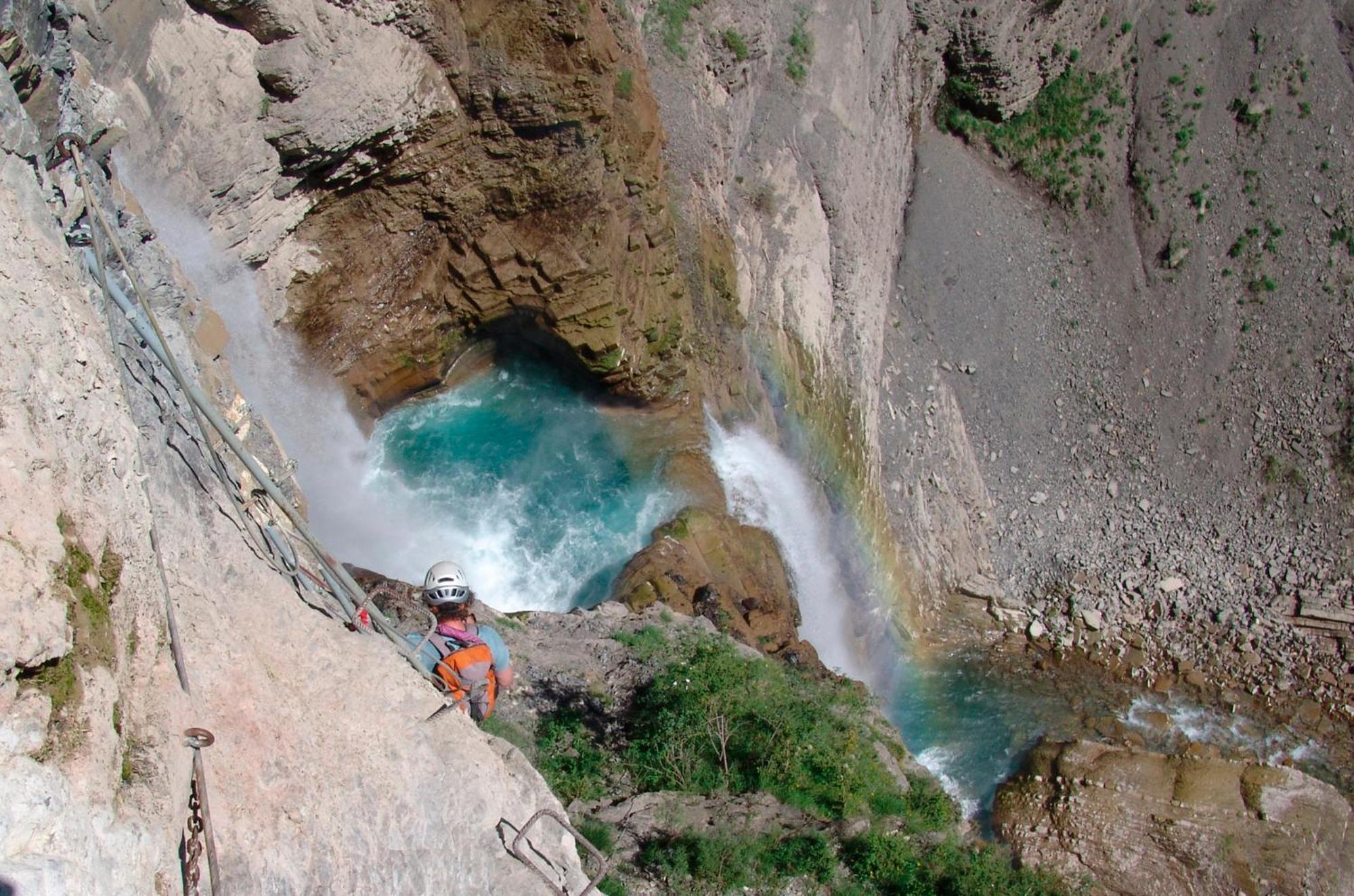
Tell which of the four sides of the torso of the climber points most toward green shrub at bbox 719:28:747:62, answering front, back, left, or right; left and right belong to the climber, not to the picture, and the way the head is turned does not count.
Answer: front

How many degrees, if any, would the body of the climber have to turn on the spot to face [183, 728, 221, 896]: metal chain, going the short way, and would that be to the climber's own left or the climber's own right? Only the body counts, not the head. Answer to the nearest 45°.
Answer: approximately 180°

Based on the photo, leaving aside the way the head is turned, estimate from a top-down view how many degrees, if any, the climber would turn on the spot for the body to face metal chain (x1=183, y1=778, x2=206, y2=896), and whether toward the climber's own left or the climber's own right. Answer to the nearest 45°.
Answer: approximately 180°

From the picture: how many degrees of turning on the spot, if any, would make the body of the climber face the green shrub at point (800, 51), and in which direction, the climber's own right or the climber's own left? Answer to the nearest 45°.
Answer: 0° — they already face it

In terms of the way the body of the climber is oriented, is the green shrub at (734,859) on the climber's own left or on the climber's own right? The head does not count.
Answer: on the climber's own right

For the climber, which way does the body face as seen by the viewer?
away from the camera

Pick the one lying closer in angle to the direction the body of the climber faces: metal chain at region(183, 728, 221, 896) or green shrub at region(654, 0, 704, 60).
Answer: the green shrub

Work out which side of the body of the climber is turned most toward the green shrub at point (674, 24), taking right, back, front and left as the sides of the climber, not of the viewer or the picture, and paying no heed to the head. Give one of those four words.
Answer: front

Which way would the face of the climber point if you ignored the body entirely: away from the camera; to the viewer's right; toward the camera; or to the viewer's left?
away from the camera

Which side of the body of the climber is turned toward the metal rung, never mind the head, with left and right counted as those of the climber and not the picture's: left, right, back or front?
back
